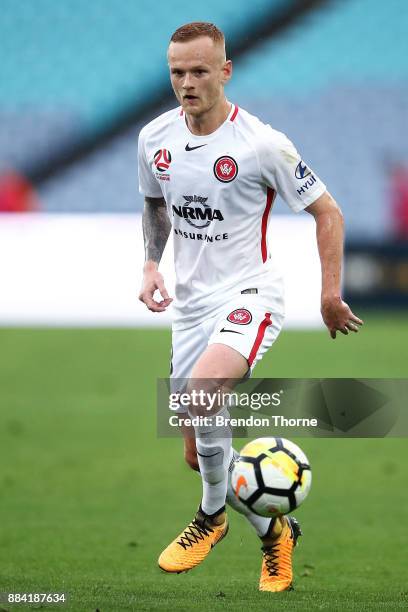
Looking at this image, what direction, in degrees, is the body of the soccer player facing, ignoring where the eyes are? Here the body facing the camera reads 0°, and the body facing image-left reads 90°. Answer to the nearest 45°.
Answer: approximately 45°
